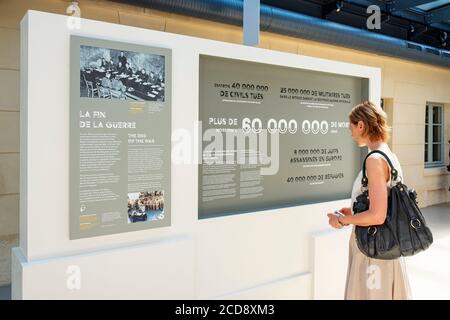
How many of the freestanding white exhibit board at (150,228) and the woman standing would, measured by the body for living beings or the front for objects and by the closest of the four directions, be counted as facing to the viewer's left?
1

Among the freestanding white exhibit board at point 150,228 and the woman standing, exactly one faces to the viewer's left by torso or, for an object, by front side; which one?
the woman standing

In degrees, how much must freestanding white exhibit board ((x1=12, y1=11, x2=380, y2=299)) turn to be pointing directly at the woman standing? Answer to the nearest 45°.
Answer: approximately 45° to its left

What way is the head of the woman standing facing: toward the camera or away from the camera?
away from the camera

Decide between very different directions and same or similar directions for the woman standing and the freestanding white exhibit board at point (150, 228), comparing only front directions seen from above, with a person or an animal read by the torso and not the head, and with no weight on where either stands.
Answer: very different directions

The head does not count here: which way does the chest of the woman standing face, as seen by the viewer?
to the viewer's left
